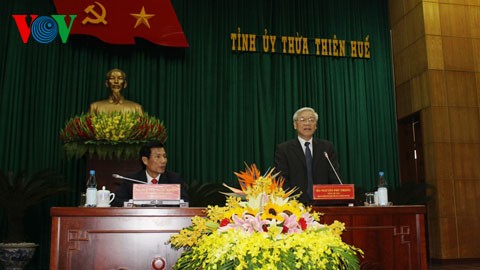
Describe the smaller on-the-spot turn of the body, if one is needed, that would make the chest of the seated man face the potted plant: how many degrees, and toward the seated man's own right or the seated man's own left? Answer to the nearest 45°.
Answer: approximately 135° to the seated man's own right

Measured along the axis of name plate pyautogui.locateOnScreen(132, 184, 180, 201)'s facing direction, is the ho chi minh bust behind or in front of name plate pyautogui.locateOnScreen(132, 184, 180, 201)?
behind

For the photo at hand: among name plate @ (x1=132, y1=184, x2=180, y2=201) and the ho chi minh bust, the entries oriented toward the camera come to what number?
2

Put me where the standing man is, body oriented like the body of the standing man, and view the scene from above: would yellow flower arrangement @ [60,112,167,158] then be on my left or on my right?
on my right

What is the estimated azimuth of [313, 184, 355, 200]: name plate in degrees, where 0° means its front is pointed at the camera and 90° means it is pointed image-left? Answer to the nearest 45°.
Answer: approximately 0°

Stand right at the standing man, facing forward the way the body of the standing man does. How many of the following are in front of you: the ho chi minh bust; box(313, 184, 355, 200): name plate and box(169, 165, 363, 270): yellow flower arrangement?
2
